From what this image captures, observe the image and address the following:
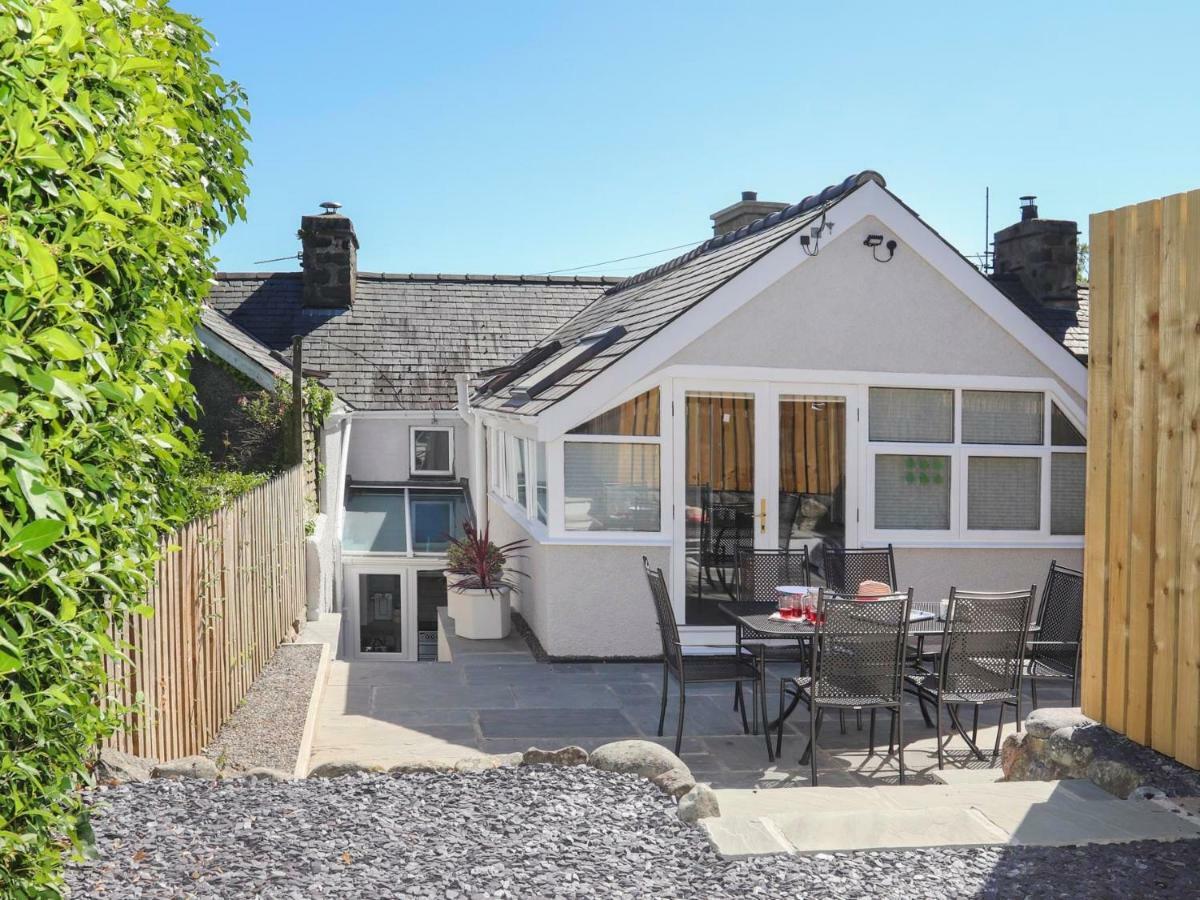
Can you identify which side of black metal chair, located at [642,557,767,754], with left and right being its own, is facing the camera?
right

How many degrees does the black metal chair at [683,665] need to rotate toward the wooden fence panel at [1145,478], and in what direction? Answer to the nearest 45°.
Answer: approximately 45° to its right

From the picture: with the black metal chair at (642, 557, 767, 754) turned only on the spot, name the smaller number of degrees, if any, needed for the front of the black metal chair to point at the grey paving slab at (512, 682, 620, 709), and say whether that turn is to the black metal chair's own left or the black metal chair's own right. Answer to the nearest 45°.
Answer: approximately 135° to the black metal chair's own left

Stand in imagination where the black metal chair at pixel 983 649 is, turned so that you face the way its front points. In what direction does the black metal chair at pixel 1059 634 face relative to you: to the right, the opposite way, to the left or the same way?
to the left

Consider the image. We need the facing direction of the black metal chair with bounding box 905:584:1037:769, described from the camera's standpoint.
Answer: facing away from the viewer and to the left of the viewer

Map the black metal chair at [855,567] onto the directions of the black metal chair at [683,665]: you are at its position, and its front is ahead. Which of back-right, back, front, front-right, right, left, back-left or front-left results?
front-left

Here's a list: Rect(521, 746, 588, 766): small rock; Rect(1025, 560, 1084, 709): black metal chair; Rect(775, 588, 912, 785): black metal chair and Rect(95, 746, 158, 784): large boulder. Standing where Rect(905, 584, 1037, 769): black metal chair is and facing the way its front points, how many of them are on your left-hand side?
3
